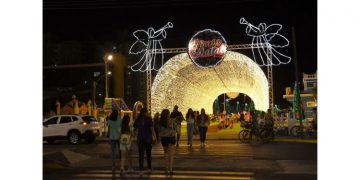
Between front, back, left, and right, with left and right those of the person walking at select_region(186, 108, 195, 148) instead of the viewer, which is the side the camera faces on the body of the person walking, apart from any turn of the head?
front

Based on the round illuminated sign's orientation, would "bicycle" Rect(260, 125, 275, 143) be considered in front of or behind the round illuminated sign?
in front

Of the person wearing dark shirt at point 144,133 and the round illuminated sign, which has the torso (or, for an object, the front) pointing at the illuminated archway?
the person wearing dark shirt

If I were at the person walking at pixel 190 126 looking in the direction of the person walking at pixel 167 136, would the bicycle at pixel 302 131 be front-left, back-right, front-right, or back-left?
back-left

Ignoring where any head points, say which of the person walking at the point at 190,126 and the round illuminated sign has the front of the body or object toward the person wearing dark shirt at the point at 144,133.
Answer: the round illuminated sign

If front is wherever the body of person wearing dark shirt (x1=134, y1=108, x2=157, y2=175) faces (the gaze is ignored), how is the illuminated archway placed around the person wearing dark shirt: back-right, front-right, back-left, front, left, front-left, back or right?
front

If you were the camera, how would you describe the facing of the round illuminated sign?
facing the viewer

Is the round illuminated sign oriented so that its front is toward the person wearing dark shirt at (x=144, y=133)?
yes

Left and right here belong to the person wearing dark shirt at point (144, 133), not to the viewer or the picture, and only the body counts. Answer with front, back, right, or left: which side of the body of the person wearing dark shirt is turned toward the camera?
back

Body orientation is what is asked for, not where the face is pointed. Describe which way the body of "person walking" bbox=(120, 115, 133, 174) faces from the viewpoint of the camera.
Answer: away from the camera
